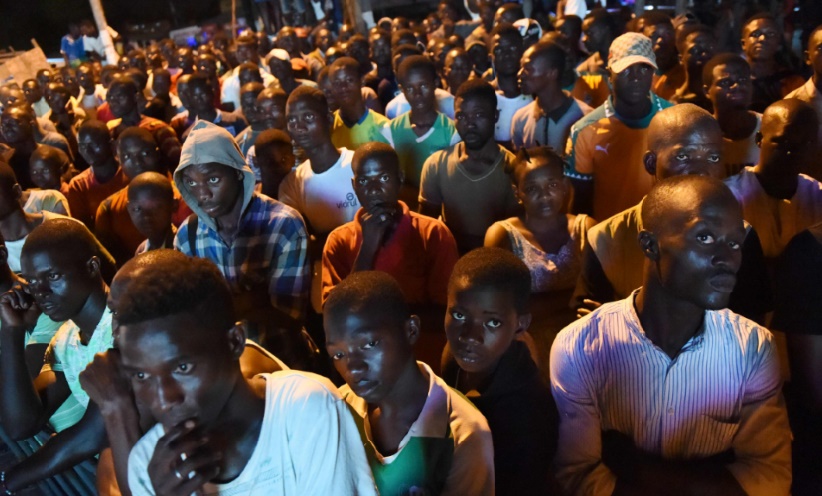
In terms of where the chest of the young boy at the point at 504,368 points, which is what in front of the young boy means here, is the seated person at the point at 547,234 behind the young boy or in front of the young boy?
behind

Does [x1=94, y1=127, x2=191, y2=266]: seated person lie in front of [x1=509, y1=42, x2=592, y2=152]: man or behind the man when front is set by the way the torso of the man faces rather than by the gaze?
in front

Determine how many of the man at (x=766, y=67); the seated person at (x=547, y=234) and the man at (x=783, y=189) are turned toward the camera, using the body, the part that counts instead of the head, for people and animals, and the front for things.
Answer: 3

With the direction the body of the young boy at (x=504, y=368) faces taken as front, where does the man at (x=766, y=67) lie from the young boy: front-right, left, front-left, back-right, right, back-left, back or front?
back

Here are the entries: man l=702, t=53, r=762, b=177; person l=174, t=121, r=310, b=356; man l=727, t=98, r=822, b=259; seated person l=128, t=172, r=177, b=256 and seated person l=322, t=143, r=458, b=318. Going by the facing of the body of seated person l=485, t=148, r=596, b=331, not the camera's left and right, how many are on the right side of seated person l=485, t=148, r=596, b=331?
3

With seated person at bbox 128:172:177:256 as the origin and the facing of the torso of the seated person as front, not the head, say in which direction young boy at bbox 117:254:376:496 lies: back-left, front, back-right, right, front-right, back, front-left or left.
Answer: front-left

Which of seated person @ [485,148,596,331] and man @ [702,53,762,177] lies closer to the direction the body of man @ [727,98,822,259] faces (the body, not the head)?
the seated person

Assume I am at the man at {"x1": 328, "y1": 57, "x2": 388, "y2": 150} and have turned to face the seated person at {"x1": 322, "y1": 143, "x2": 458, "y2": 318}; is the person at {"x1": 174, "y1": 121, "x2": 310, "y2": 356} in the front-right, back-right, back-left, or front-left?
front-right

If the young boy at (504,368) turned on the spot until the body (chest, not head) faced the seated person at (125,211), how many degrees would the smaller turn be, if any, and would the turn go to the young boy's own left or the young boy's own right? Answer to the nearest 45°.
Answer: approximately 90° to the young boy's own right

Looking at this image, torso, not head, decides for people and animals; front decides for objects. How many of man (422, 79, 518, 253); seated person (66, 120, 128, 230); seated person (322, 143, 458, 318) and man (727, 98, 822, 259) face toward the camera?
4

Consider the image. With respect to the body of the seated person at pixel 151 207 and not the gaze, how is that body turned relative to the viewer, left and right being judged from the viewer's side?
facing the viewer and to the left of the viewer

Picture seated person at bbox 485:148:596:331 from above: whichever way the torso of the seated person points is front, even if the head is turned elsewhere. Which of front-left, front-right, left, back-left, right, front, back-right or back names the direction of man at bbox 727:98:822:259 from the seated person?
left

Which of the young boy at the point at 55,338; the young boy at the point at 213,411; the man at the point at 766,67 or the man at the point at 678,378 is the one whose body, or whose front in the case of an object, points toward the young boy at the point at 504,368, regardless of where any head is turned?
the man at the point at 766,67

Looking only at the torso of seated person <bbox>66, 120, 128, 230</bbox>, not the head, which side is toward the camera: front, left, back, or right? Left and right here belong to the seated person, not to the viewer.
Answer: front

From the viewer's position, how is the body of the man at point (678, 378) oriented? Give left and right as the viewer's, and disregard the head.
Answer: facing the viewer

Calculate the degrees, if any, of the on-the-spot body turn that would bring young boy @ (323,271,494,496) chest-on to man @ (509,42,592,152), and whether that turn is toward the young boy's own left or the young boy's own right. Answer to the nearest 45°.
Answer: approximately 180°
